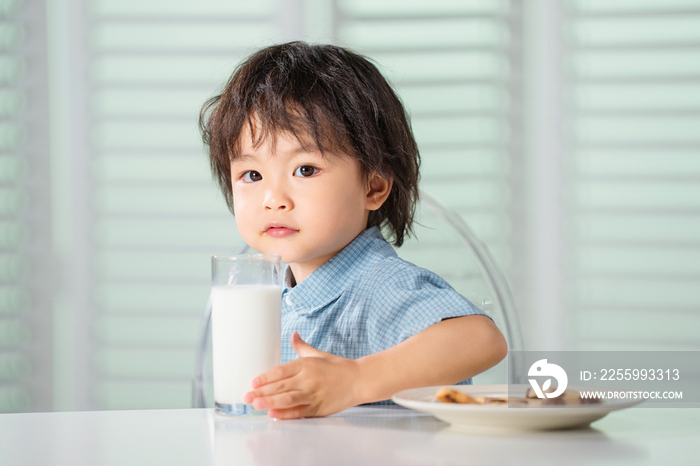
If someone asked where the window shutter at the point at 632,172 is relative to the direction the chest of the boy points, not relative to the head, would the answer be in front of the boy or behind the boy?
behind

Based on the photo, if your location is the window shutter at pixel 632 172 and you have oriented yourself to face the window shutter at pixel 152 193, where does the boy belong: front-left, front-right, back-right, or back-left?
front-left

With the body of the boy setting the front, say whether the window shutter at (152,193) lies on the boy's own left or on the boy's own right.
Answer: on the boy's own right

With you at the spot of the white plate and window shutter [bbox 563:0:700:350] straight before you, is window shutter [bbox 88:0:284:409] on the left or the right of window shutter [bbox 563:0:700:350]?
left

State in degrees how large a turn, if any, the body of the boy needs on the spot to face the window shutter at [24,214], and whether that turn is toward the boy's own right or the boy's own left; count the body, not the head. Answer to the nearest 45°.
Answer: approximately 90° to the boy's own right

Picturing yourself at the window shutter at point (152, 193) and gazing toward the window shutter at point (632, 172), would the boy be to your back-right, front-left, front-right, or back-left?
front-right
